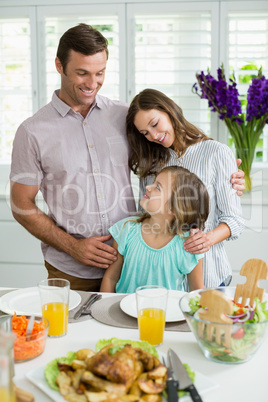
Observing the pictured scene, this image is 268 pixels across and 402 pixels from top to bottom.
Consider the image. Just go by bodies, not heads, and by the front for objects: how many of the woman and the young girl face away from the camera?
0

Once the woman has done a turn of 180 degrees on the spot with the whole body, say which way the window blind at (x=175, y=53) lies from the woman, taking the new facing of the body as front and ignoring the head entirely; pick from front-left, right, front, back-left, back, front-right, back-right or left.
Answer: front-left

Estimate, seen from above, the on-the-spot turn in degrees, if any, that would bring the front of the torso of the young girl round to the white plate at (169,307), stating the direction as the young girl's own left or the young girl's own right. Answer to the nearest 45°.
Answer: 0° — they already face it

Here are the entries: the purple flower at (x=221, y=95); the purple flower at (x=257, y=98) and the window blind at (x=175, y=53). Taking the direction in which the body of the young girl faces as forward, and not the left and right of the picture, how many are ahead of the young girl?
0

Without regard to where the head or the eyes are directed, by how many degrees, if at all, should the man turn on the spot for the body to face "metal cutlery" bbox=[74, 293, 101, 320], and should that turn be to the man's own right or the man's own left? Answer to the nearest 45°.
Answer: approximately 45° to the man's own right

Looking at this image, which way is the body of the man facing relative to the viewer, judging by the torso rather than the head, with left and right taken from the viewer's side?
facing the viewer and to the right of the viewer

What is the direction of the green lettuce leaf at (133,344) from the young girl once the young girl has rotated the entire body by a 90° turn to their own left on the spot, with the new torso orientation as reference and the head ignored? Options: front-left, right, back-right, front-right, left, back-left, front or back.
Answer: right

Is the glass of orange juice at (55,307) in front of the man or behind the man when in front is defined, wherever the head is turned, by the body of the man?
in front

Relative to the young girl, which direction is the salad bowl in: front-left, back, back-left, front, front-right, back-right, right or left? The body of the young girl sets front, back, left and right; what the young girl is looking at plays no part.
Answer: front

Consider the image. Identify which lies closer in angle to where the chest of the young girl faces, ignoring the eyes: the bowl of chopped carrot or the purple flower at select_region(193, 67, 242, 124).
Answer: the bowl of chopped carrot

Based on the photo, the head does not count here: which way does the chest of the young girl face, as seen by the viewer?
toward the camera

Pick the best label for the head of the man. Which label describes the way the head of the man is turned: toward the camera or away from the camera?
toward the camera

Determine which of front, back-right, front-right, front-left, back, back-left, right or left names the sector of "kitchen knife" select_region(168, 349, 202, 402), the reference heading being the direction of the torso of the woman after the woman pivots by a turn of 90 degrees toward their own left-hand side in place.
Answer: front-right

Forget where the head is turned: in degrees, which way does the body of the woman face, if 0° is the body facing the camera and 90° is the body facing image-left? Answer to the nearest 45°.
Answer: approximately 45°
